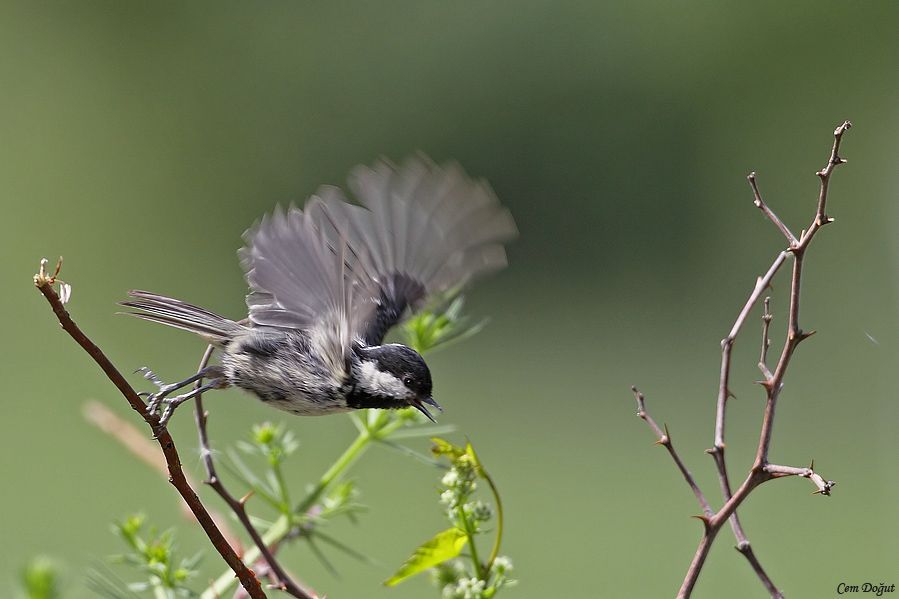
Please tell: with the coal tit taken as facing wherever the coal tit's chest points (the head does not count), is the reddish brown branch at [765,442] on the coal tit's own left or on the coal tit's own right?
on the coal tit's own left

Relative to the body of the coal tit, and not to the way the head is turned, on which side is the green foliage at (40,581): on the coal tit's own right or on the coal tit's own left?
on the coal tit's own right

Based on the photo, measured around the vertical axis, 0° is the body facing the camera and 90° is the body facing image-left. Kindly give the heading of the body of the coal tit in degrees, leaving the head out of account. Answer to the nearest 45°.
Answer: approximately 270°

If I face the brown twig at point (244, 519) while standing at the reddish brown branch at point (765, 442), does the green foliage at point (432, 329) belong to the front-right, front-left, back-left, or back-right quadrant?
front-right
